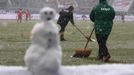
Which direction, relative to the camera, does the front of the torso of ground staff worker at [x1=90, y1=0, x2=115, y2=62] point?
away from the camera
